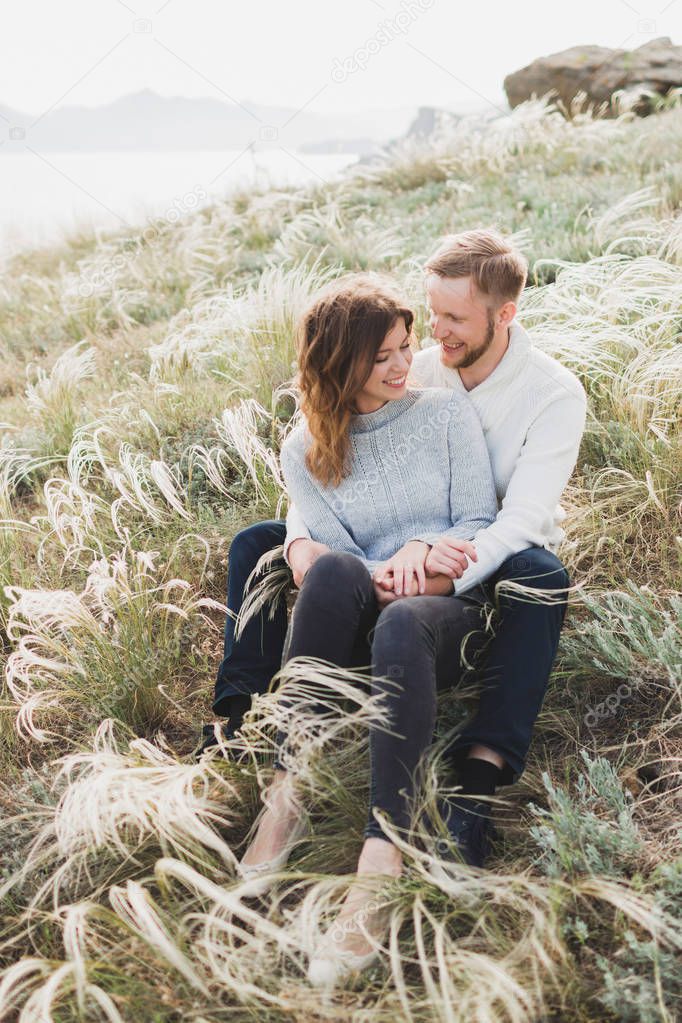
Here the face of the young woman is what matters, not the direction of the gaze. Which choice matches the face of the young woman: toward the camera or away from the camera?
toward the camera

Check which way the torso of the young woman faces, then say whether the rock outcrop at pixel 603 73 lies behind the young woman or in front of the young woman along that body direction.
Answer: behind

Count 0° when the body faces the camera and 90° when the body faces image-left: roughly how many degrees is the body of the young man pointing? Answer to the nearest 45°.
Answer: approximately 45°

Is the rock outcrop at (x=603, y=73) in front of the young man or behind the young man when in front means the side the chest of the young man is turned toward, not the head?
behind

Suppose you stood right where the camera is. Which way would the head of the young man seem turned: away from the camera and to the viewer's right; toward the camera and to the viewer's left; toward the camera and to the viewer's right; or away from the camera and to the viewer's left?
toward the camera and to the viewer's left
